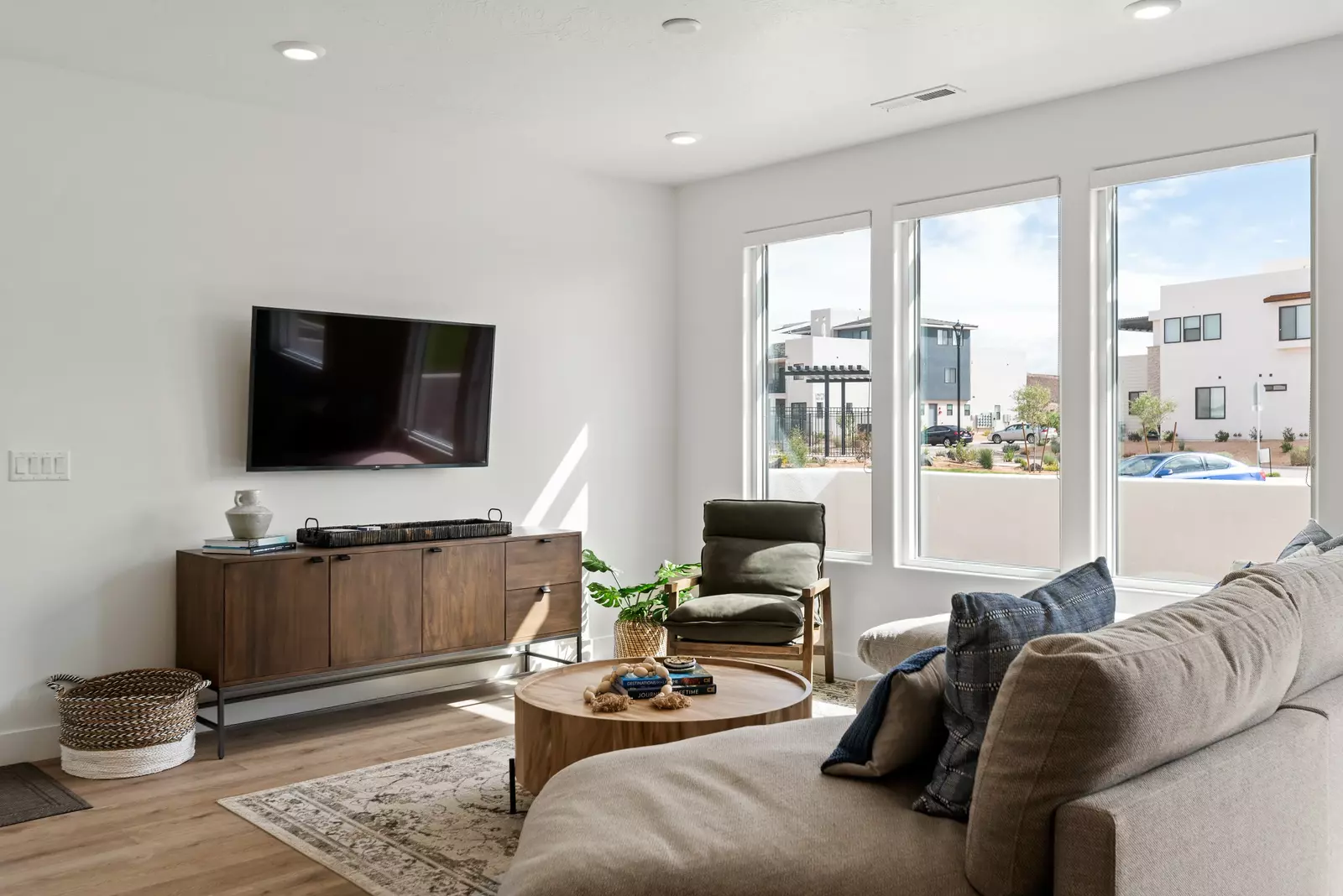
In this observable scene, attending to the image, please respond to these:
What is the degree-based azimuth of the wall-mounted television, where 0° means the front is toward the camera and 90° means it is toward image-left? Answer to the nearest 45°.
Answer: approximately 315°

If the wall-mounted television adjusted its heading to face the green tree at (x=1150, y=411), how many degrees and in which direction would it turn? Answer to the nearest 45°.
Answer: approximately 45° to its left

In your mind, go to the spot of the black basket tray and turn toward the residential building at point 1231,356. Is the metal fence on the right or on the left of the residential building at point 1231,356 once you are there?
left

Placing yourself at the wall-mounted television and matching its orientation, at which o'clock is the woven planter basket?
The woven planter basket is roughly at 10 o'clock from the wall-mounted television.

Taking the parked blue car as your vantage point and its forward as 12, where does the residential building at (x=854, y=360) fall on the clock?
The residential building is roughly at 2 o'clock from the parked blue car.

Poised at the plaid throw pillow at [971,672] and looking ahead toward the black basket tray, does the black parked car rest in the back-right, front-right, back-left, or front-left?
front-right

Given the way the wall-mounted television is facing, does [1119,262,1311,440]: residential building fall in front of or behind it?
in front

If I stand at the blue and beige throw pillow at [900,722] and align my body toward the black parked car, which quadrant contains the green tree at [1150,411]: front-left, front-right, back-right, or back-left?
front-right

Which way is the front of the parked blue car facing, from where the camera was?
facing the viewer and to the left of the viewer

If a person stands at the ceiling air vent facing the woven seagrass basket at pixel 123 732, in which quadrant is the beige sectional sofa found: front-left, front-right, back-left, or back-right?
front-left

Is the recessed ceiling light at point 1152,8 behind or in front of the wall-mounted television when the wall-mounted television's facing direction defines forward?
in front

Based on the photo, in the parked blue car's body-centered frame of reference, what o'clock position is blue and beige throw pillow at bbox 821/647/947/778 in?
The blue and beige throw pillow is roughly at 11 o'clock from the parked blue car.

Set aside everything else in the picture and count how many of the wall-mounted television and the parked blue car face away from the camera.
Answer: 0

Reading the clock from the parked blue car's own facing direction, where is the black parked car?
The black parked car is roughly at 2 o'clock from the parked blue car.

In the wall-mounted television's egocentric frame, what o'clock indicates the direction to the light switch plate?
The light switch plate is roughly at 4 o'clock from the wall-mounted television.

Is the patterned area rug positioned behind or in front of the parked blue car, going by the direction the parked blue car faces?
in front
